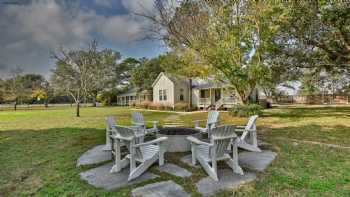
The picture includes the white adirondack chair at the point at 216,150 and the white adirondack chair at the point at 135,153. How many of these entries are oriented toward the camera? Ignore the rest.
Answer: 0

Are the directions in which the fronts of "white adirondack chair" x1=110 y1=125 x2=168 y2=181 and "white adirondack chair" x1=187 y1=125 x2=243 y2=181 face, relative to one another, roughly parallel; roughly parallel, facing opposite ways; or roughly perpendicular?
roughly perpendicular

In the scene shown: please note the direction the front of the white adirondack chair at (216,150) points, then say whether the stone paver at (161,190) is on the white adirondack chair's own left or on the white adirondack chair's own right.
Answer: on the white adirondack chair's own left

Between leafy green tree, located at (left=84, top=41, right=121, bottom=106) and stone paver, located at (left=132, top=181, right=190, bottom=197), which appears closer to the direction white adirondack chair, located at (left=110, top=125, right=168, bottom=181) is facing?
the leafy green tree

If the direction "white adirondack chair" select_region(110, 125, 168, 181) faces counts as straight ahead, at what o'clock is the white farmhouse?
The white farmhouse is roughly at 11 o'clock from the white adirondack chair.

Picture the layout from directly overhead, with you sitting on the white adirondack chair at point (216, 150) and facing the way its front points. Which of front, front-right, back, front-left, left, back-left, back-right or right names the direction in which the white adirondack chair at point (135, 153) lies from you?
front-left

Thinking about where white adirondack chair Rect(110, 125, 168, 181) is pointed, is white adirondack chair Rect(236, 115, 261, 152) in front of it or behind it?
in front

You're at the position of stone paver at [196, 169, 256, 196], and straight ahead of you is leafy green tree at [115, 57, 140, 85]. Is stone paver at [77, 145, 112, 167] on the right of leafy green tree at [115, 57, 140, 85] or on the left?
left

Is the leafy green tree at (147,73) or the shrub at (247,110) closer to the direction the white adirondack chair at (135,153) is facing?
the shrub

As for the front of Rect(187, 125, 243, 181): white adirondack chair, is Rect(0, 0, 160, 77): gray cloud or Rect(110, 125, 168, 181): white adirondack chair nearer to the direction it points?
the gray cloud

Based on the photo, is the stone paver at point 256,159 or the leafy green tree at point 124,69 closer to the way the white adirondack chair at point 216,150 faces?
the leafy green tree

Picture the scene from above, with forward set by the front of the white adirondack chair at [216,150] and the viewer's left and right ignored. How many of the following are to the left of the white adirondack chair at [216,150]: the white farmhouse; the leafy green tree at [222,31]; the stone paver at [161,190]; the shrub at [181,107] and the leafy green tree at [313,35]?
1

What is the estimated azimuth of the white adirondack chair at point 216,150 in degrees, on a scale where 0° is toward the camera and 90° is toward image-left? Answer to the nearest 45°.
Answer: approximately 135°

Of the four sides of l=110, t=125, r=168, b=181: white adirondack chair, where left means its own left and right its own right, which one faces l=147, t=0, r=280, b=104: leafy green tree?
front

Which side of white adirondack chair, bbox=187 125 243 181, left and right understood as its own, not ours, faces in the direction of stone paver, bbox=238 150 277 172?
right

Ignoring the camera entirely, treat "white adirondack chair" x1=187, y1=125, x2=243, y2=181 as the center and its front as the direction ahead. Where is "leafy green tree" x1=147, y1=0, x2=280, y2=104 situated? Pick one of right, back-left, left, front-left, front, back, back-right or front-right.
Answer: front-right

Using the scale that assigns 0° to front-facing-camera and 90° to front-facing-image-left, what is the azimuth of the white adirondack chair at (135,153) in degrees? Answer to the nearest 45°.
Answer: approximately 225°

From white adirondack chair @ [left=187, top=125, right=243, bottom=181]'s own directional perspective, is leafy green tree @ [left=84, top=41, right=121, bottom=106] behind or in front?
in front
